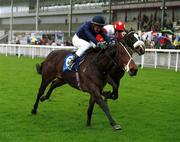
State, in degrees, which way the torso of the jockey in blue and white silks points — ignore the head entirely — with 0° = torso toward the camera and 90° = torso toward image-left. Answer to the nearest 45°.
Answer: approximately 315°
